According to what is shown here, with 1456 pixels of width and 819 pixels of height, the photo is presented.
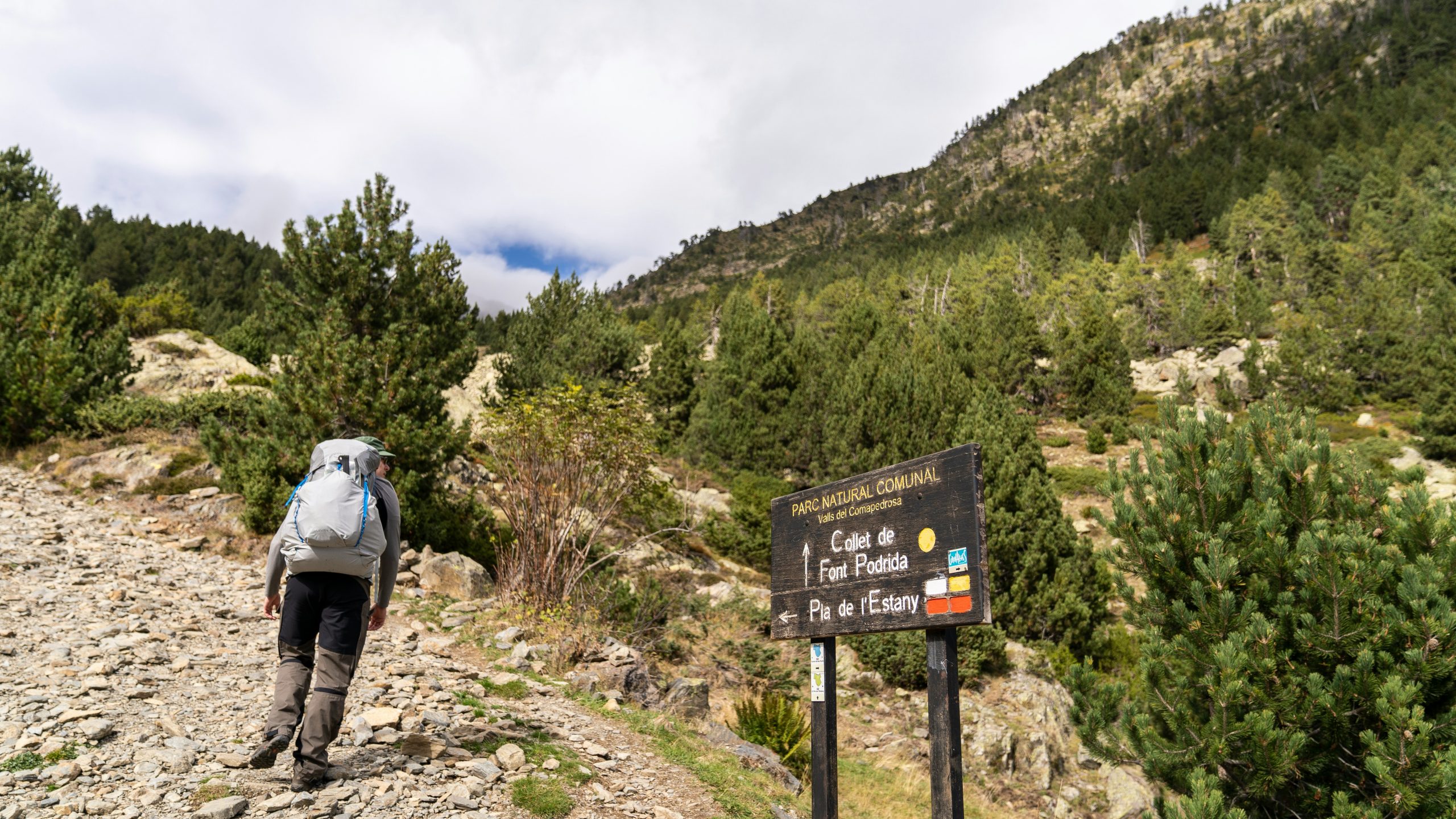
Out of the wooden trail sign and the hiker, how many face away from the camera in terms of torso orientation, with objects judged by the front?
1

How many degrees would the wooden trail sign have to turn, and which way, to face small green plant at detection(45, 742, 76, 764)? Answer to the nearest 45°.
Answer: approximately 45° to its right

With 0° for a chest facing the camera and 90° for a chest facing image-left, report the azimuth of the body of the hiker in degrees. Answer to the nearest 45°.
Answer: approximately 180°

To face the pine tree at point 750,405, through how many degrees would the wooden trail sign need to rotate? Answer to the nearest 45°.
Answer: approximately 135° to its right

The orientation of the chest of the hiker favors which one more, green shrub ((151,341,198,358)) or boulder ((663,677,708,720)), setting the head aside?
the green shrub

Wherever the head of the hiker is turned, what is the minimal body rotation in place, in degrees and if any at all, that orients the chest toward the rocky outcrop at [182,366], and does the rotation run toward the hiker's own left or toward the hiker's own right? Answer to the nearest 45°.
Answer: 0° — they already face it

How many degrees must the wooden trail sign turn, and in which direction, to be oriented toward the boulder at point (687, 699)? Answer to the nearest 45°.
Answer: approximately 90° to its right

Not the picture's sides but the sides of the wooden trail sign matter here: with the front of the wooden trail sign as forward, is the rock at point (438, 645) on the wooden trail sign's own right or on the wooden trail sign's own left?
on the wooden trail sign's own right

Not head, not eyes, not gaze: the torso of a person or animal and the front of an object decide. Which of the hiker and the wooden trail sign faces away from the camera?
the hiker
